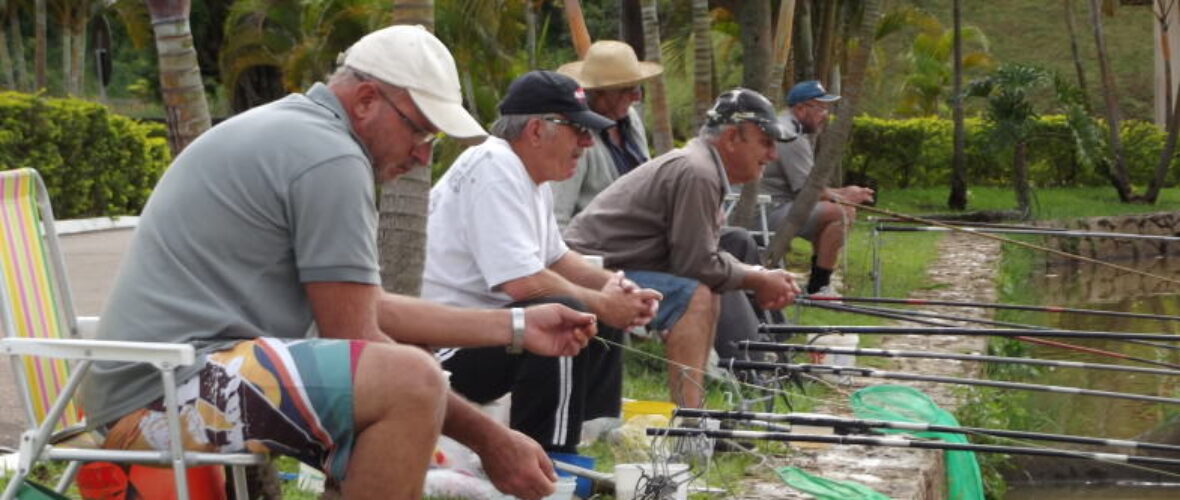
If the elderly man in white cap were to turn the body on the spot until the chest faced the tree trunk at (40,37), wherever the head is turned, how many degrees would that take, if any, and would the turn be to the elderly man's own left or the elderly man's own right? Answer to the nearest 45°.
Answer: approximately 90° to the elderly man's own left

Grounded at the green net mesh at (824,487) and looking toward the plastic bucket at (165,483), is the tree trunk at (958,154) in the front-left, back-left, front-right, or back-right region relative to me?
back-right

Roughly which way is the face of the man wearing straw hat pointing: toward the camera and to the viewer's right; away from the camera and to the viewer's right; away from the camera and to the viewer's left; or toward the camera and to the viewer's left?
toward the camera and to the viewer's right

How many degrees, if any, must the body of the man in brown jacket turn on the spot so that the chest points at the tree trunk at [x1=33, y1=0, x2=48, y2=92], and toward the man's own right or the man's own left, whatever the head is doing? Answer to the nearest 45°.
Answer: approximately 135° to the man's own left

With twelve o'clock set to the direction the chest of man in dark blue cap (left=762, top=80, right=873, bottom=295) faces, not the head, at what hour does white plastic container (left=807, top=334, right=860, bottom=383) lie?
The white plastic container is roughly at 3 o'clock from the man in dark blue cap.

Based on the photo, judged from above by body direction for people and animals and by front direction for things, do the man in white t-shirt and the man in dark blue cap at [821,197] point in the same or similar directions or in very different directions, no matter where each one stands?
same or similar directions

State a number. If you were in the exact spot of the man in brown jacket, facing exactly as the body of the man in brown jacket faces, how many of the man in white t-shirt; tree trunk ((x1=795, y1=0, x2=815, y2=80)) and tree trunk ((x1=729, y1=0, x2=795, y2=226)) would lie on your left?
2

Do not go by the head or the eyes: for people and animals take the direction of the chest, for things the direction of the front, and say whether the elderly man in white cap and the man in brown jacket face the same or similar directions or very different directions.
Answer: same or similar directions

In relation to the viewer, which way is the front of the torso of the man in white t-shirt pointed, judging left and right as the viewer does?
facing to the right of the viewer

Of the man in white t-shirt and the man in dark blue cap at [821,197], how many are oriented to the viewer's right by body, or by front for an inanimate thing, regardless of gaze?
2

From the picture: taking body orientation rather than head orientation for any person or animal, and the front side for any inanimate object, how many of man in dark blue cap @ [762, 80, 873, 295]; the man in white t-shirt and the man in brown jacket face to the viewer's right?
3

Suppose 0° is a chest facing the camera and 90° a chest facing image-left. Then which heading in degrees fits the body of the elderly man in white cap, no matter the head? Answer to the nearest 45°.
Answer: approximately 270°

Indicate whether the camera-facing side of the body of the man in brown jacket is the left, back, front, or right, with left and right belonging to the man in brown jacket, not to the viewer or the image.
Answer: right

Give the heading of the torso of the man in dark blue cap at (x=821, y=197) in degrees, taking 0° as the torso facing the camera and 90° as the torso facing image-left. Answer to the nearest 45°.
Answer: approximately 270°
